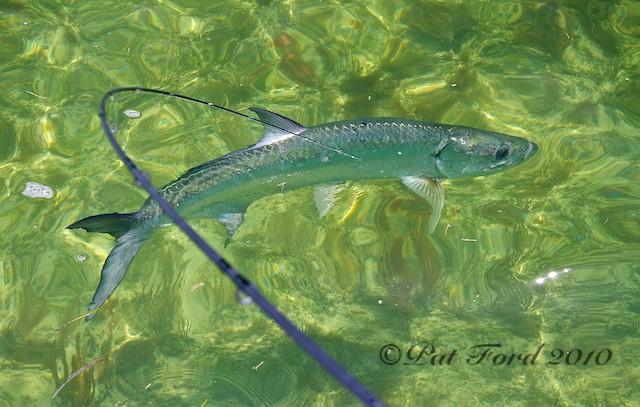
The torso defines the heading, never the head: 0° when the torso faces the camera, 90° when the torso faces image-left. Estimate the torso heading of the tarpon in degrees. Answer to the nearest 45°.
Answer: approximately 270°
